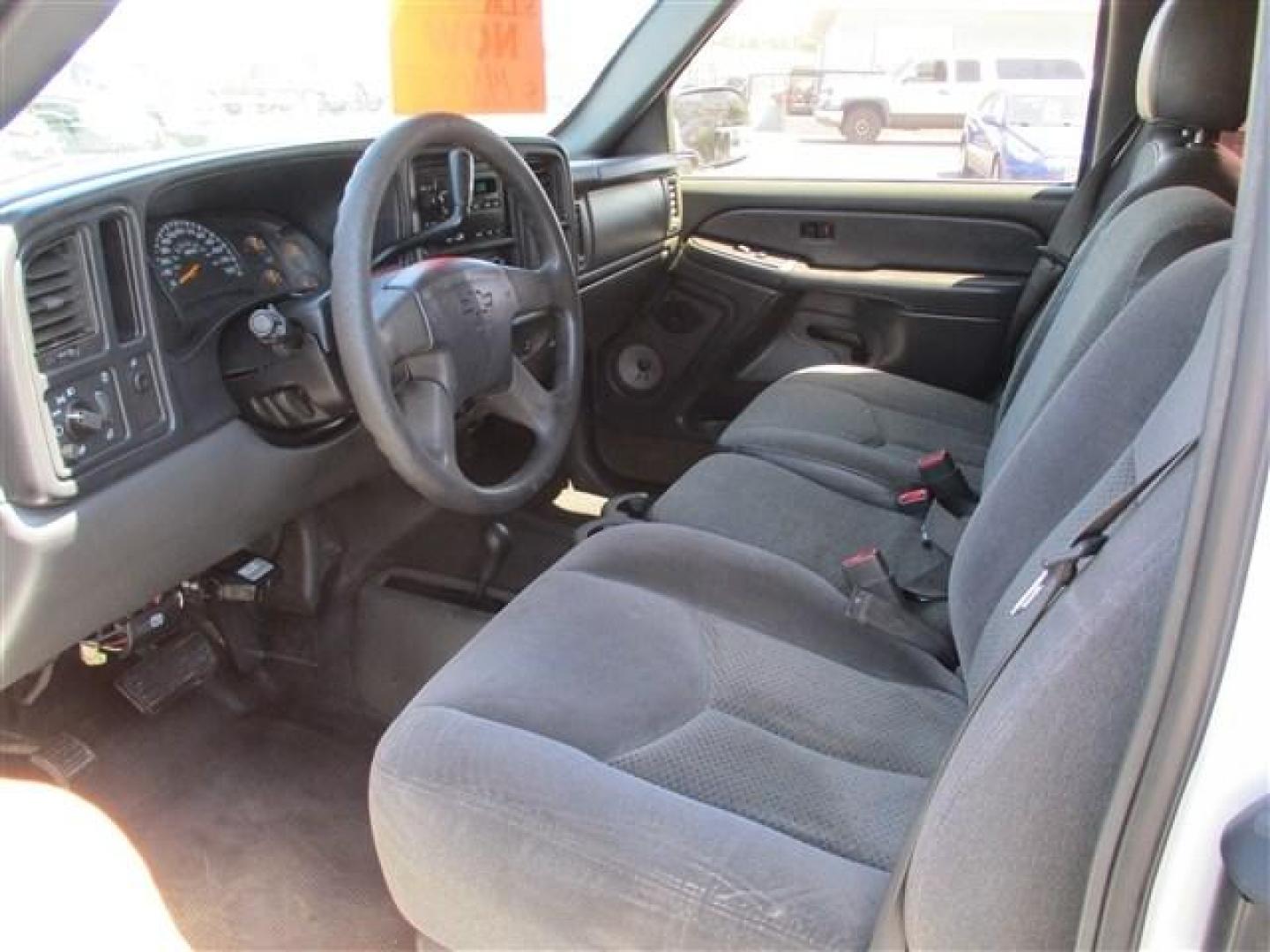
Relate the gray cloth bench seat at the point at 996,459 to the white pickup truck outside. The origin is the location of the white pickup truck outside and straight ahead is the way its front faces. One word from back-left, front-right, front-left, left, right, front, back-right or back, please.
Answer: left

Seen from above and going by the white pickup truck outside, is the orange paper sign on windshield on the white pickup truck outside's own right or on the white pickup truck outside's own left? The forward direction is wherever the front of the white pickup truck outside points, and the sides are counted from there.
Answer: on the white pickup truck outside's own left

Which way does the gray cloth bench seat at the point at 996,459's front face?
to the viewer's left

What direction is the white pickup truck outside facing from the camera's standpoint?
to the viewer's left

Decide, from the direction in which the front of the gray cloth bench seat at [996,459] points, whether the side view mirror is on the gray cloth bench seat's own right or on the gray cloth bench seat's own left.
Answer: on the gray cloth bench seat's own right
